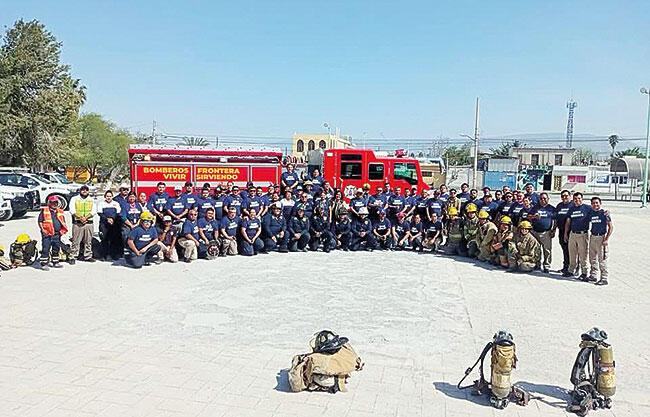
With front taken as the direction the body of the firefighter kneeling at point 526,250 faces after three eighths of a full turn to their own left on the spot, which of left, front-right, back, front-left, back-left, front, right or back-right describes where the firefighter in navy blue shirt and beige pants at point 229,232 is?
back

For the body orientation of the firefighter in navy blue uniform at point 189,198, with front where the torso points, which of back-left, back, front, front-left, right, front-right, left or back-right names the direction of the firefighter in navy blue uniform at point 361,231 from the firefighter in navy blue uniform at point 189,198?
left

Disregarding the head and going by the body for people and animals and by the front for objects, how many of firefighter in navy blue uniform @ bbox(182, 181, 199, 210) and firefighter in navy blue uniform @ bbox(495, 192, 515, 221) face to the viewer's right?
0

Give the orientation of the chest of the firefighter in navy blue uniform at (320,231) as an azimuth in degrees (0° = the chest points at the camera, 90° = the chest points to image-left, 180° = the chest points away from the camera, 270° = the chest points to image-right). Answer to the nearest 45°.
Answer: approximately 0°

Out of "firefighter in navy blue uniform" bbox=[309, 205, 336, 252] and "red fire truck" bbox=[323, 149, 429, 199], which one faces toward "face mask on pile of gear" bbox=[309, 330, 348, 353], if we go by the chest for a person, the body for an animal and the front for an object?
the firefighter in navy blue uniform

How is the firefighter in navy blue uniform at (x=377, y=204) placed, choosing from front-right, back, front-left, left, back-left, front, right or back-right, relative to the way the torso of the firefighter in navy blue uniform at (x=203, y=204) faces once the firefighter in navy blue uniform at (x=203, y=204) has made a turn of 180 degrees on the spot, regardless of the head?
right

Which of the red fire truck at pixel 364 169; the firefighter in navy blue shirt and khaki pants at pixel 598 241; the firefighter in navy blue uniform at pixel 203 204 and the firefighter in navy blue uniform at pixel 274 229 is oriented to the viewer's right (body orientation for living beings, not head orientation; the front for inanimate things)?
the red fire truck

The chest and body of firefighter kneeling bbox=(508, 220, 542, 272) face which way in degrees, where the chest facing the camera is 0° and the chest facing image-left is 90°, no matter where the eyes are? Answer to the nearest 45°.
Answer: approximately 45°

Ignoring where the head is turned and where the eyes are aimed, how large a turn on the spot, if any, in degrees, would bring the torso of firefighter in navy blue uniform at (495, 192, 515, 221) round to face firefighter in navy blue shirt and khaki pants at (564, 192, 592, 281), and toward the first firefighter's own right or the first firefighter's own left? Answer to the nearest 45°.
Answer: approximately 45° to the first firefighter's own left

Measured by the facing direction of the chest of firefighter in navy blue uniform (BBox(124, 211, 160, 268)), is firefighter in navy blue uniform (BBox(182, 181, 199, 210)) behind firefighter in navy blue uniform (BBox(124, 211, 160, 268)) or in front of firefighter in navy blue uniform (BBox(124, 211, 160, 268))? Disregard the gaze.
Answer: behind

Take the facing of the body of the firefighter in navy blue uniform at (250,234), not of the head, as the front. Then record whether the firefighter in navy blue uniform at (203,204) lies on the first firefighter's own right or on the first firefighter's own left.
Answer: on the first firefighter's own right

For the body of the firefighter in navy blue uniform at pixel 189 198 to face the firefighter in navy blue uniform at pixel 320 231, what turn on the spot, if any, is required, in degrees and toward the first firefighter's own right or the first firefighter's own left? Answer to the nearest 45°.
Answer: approximately 90° to the first firefighter's own left
